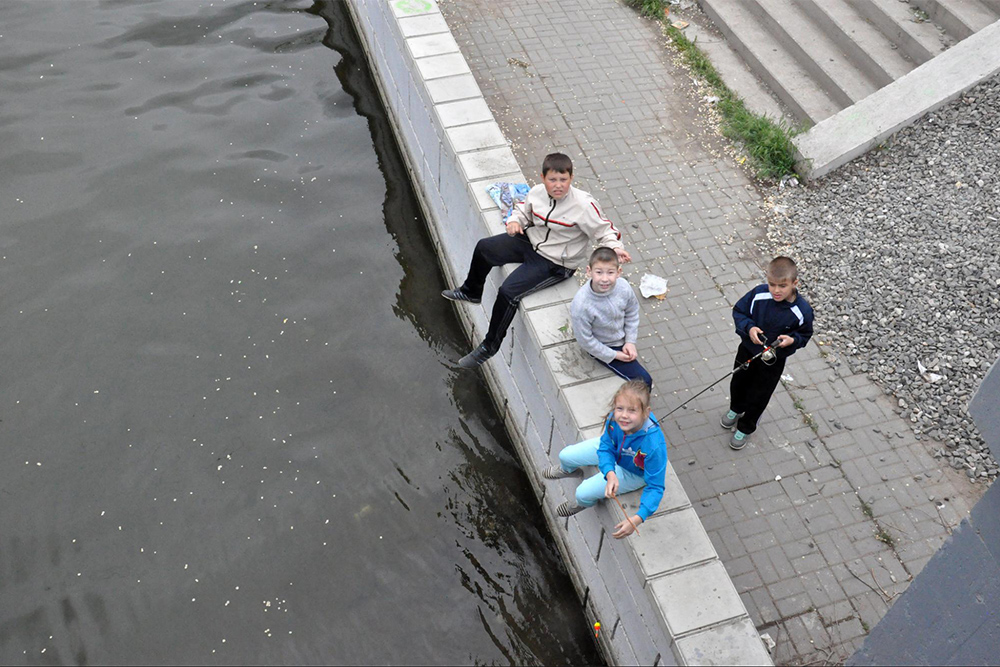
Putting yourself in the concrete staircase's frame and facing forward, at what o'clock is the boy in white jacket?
The boy in white jacket is roughly at 11 o'clock from the concrete staircase.

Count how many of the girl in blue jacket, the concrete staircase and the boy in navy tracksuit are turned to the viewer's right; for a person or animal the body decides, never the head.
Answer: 0

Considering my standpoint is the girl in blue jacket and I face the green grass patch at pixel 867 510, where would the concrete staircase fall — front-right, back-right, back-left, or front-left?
front-left

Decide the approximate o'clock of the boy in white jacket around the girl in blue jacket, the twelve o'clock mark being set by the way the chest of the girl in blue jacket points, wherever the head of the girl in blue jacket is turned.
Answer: The boy in white jacket is roughly at 4 o'clock from the girl in blue jacket.

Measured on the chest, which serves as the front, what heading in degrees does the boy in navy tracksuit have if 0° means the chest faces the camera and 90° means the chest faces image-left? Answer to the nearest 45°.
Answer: approximately 45°

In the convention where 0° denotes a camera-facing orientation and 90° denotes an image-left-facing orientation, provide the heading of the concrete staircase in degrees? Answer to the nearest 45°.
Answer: approximately 45°
